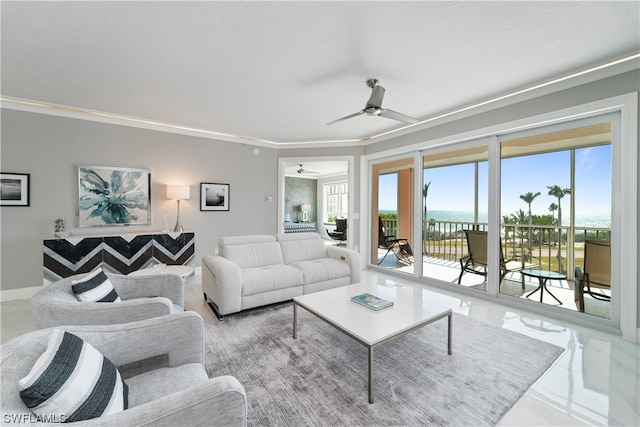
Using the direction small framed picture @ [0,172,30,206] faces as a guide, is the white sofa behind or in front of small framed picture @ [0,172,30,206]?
in front

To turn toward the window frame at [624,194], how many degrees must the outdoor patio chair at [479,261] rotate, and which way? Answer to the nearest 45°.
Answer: approximately 90° to its right

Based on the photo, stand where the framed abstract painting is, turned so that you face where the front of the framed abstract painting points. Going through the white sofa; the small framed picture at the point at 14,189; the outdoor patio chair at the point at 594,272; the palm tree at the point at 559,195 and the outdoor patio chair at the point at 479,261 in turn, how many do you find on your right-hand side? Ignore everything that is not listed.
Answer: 1

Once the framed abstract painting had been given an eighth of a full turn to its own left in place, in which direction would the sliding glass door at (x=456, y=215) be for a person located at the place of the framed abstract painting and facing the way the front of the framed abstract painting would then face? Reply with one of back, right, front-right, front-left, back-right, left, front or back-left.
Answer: front

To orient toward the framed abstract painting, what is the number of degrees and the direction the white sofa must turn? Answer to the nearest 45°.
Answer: approximately 135° to its right

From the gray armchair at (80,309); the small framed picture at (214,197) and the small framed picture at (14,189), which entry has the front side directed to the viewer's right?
the gray armchair

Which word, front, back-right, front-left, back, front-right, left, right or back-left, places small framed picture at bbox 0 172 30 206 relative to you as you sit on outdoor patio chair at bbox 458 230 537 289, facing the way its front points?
back

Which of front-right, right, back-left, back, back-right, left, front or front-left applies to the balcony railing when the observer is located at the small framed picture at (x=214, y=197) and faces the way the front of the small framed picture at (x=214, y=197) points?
front-left

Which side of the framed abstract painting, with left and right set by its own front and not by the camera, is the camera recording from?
front

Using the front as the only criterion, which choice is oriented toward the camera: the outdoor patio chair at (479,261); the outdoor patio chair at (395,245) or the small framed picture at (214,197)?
the small framed picture

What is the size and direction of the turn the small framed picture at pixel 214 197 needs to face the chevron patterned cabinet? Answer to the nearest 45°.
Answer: approximately 45° to its right

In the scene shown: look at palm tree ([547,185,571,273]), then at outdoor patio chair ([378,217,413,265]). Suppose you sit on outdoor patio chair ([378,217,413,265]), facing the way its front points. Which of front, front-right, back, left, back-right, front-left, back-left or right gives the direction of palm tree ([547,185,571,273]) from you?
front-left

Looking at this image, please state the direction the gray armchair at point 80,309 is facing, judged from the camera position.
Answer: facing to the right of the viewer

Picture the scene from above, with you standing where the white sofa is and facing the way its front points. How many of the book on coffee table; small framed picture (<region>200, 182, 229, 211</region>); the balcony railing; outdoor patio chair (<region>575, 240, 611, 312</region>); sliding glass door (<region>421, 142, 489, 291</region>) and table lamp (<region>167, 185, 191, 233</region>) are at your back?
2

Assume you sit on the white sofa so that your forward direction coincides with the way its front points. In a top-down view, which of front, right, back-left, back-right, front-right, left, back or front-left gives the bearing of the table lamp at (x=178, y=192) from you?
back
